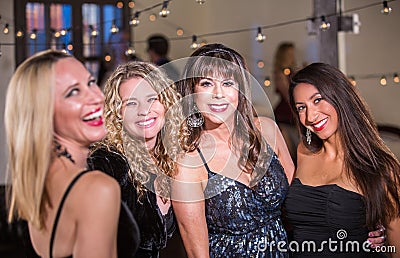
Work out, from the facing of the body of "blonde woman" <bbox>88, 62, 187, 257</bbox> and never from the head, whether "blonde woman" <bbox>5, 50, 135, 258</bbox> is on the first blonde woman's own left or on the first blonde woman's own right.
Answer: on the first blonde woman's own right

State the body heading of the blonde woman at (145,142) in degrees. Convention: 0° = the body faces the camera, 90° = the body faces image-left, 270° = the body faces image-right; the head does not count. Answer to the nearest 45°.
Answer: approximately 315°

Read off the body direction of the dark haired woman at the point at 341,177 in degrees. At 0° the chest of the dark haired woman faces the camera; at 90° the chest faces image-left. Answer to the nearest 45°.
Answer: approximately 45°

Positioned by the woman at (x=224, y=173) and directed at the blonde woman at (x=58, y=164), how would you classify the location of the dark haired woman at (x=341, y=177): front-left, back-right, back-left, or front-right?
back-left

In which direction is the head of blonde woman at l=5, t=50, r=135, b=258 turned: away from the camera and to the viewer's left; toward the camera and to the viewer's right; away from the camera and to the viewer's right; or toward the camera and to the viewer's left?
toward the camera and to the viewer's right
